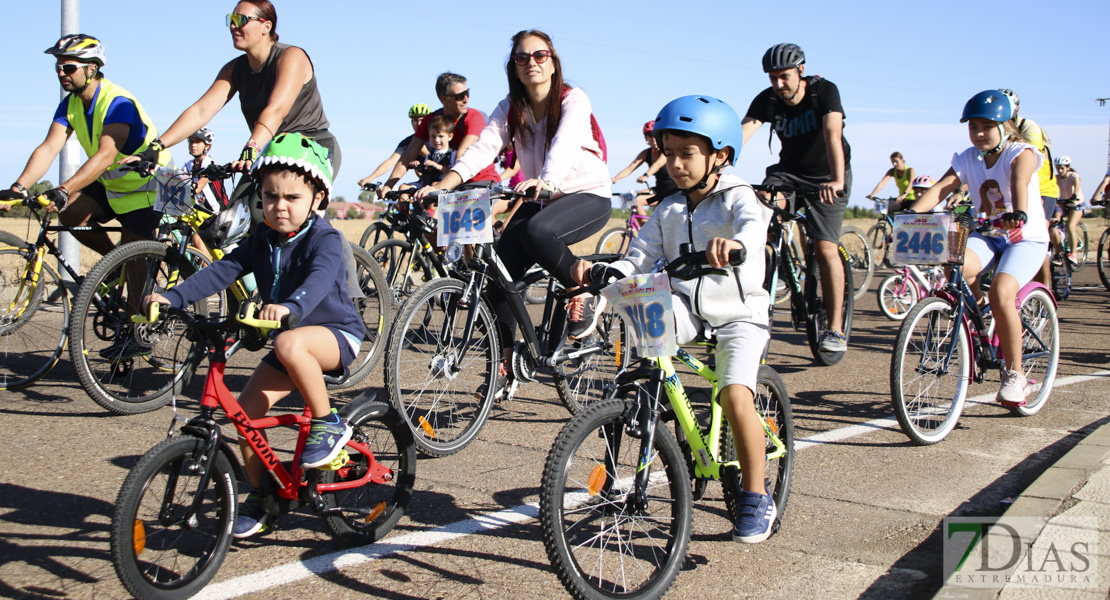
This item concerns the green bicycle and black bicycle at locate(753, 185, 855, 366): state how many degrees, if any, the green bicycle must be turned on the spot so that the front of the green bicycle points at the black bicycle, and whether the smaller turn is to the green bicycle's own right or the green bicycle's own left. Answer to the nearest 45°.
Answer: approximately 135° to the green bicycle's own right

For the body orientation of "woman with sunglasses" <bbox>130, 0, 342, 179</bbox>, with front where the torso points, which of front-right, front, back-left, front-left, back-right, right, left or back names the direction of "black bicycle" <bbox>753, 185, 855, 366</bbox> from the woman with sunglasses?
back-left

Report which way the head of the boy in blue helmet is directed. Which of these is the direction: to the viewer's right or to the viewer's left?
to the viewer's left

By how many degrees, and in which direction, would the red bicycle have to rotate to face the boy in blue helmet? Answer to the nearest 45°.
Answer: approximately 135° to its left

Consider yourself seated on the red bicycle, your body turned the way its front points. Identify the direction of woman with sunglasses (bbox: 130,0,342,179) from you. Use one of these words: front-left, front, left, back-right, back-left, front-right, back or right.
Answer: back-right

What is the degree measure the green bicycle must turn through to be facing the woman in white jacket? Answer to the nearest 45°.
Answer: approximately 135° to its right

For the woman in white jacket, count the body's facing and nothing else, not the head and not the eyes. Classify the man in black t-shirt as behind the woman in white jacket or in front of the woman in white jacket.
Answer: behind

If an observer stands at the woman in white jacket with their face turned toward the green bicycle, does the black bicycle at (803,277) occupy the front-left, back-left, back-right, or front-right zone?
back-left

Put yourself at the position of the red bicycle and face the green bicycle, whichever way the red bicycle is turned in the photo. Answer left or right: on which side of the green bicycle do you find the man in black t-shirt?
left

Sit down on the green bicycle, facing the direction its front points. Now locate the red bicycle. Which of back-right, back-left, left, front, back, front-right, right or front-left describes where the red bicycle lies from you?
front-right

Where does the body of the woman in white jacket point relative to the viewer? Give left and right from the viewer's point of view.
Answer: facing the viewer and to the left of the viewer

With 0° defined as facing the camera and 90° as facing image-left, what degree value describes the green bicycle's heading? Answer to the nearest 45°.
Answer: approximately 45°

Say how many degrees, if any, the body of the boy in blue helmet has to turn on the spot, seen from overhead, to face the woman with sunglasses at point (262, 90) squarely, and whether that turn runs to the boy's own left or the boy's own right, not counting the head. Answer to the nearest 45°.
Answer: approximately 90° to the boy's own right
